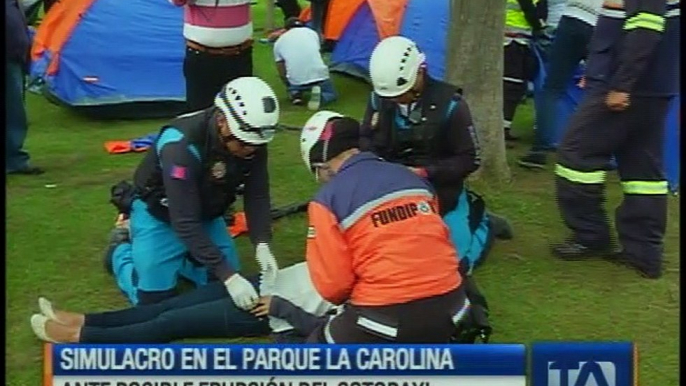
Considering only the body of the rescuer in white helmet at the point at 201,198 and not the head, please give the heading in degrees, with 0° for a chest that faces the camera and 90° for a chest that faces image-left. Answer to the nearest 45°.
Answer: approximately 315°

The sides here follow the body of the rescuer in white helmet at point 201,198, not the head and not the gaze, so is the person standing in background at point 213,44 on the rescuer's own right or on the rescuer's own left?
on the rescuer's own left

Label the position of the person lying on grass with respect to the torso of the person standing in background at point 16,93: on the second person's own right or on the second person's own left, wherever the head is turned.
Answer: on the second person's own right

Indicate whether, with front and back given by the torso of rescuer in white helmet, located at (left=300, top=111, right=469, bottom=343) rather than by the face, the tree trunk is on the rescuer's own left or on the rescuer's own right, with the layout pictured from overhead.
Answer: on the rescuer's own right

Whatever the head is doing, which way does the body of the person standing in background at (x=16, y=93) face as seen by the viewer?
to the viewer's right

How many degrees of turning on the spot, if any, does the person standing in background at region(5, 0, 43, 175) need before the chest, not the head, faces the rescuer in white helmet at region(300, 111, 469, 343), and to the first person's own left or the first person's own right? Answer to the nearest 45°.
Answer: approximately 90° to the first person's own right
